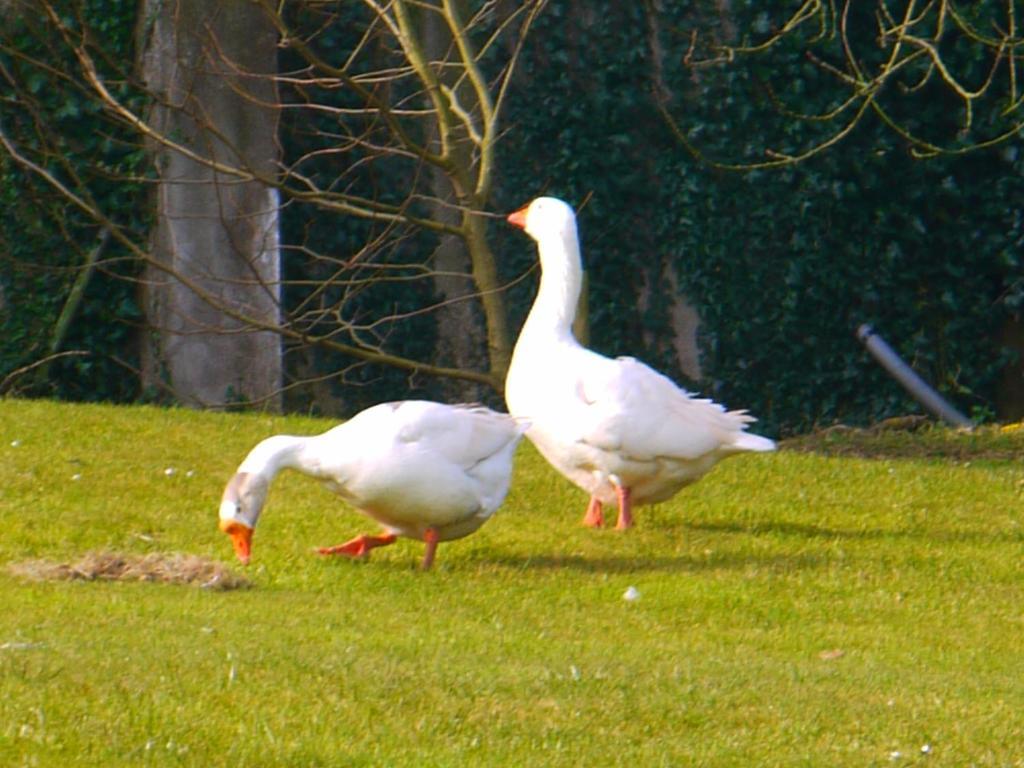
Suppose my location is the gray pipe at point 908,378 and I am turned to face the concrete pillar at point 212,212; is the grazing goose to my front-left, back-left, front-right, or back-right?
front-left

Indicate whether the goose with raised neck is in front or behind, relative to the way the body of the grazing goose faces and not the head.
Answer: behind

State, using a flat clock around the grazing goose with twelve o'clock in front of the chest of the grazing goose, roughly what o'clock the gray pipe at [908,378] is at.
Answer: The gray pipe is roughly at 4 o'clock from the grazing goose.

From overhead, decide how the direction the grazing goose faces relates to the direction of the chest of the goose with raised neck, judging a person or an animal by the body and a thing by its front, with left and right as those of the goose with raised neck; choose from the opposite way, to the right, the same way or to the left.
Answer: the same way

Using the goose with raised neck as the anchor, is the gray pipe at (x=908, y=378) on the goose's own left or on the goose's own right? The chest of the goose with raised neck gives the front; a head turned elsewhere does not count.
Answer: on the goose's own right

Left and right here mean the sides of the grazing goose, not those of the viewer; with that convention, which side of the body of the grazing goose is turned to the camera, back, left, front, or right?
left

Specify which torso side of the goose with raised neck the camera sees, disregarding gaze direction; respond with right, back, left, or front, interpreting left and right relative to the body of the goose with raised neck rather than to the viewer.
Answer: left

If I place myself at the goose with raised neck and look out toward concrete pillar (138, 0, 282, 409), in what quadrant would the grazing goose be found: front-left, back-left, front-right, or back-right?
back-left

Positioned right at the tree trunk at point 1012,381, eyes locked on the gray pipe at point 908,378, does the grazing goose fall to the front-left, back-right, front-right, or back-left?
front-left

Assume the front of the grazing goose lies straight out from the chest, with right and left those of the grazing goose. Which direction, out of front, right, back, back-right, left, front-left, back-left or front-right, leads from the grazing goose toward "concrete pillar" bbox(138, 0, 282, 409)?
right

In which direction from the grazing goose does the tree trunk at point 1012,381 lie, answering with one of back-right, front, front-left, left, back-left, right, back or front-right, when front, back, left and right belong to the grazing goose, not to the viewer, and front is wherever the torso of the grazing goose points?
back-right

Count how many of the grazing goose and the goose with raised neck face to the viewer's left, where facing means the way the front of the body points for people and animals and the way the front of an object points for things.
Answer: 2
